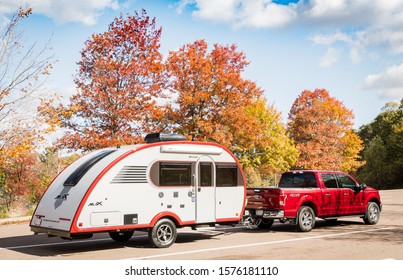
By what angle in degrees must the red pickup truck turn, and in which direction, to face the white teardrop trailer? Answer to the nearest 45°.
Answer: approximately 180°

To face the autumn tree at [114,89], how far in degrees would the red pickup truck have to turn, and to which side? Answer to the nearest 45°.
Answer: approximately 90° to its left

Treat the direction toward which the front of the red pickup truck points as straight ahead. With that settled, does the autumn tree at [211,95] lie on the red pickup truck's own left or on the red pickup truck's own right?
on the red pickup truck's own left

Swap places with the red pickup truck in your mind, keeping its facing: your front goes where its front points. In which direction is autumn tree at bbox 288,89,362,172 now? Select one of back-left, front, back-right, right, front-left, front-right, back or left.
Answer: front-left

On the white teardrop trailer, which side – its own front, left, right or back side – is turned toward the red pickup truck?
front

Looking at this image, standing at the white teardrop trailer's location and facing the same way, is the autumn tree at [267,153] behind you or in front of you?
in front

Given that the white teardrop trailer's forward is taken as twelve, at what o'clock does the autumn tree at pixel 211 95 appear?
The autumn tree is roughly at 11 o'clock from the white teardrop trailer.

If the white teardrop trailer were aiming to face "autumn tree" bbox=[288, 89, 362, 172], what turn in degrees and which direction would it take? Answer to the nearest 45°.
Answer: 0° — it already faces it

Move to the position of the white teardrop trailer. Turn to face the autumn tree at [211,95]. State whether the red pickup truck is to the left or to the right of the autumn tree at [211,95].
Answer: right

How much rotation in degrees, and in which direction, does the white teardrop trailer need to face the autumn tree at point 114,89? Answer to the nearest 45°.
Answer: approximately 45° to its left

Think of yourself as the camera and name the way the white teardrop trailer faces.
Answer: facing away from the viewer and to the right of the viewer

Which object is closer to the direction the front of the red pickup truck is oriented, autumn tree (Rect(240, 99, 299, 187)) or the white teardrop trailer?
the autumn tree

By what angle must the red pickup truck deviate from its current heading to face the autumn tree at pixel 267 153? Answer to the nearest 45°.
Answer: approximately 45° to its left

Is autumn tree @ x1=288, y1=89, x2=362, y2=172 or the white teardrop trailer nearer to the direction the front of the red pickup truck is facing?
the autumn tree

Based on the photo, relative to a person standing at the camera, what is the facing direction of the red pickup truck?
facing away from the viewer and to the right of the viewer
